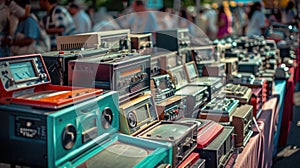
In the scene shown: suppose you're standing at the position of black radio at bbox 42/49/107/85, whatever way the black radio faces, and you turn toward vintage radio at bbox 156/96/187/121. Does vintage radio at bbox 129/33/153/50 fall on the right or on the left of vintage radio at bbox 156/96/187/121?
left

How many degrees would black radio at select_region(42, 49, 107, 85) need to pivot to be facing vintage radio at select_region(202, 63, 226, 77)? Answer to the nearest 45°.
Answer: approximately 90° to its left

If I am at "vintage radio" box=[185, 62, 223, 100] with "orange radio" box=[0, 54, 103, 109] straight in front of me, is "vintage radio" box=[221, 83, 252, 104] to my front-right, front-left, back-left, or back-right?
back-left

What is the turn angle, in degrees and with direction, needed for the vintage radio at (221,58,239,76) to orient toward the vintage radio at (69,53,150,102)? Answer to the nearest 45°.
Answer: approximately 45° to its right

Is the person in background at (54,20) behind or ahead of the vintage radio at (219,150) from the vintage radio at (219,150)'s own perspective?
behind
